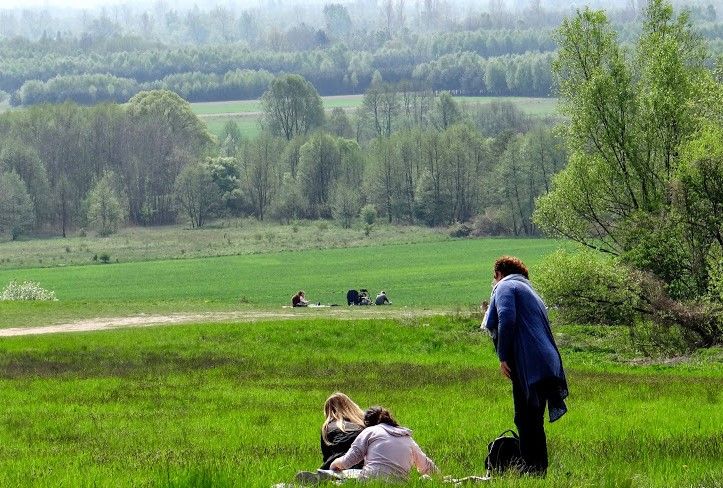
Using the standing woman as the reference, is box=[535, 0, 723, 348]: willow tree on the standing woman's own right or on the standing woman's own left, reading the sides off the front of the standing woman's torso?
on the standing woman's own right

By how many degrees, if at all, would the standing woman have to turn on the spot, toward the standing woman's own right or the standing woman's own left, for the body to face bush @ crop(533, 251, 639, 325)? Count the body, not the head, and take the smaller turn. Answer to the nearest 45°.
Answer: approximately 45° to the standing woman's own right

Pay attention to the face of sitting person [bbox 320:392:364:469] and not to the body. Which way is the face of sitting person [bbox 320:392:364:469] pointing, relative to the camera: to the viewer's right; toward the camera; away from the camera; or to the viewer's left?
away from the camera

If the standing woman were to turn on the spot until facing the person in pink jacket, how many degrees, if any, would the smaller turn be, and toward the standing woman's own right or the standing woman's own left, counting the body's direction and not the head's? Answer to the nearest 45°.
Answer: approximately 90° to the standing woman's own left

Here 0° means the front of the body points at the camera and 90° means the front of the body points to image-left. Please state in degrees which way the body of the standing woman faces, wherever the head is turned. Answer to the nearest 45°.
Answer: approximately 135°

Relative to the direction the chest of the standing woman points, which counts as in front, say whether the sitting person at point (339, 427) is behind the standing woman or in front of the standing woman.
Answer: in front

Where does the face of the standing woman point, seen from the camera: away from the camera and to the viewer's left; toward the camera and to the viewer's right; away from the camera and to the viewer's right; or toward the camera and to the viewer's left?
away from the camera and to the viewer's left

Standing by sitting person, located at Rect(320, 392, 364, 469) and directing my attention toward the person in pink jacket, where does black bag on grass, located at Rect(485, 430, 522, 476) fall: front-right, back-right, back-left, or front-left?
front-left
